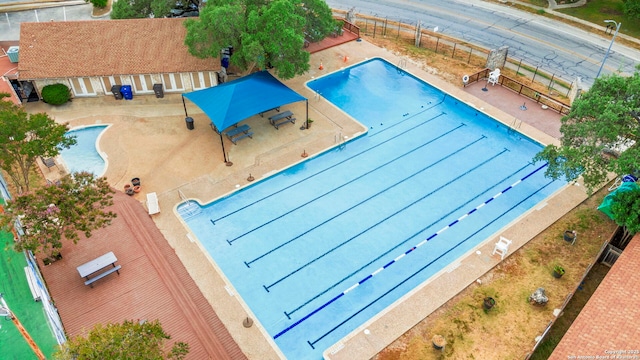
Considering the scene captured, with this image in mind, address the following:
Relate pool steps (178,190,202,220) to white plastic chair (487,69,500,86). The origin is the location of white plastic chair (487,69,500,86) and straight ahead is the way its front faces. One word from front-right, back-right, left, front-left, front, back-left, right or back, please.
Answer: front

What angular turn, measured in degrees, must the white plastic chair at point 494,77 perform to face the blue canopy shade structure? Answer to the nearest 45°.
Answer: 0° — it already faces it

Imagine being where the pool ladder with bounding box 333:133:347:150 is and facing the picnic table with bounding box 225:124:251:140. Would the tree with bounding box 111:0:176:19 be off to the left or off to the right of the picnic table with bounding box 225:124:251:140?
right

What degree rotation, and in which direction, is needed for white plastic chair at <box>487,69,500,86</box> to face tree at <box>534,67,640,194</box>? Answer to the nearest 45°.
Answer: approximately 45° to its left

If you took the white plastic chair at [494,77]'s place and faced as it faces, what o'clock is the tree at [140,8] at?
The tree is roughly at 1 o'clock from the white plastic chair.

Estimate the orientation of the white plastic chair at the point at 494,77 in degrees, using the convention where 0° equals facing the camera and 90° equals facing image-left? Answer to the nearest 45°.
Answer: approximately 45°

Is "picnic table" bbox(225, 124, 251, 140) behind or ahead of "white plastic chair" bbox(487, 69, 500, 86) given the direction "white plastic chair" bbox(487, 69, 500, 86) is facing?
ahead

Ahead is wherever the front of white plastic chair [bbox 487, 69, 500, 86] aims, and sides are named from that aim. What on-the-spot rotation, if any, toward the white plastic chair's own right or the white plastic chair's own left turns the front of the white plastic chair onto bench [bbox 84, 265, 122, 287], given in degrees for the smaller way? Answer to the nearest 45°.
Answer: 0° — it already faces it

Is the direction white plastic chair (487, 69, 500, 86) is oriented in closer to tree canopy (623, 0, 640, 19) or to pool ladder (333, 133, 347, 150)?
the pool ladder

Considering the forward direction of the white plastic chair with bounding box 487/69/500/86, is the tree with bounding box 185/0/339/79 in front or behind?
in front

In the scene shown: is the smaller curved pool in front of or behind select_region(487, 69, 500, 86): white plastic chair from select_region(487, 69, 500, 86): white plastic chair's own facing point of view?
in front

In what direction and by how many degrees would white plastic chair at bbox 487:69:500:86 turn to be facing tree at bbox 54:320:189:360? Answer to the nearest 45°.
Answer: approximately 45° to its left

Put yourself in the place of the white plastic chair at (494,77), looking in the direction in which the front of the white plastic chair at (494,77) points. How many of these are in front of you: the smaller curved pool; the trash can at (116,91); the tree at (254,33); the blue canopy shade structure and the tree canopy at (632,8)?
4

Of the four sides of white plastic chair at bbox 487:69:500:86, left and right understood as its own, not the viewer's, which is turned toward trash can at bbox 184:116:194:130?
front

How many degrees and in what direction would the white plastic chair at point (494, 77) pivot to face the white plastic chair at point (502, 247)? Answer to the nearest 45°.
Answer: approximately 45° to its left
